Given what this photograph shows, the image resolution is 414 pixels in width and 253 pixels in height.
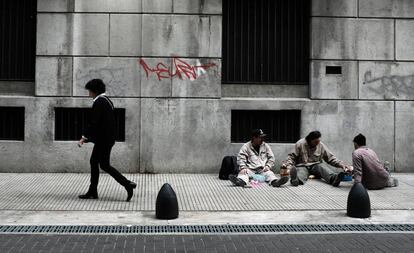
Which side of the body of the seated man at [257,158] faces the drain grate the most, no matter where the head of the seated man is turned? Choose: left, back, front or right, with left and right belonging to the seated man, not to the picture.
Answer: front

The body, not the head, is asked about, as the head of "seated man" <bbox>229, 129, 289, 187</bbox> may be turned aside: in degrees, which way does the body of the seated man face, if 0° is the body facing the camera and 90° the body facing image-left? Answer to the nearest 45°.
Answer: approximately 0°

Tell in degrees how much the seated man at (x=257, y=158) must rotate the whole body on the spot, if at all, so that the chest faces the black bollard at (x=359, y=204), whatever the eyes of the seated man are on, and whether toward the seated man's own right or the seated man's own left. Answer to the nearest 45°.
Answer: approximately 45° to the seated man's own left

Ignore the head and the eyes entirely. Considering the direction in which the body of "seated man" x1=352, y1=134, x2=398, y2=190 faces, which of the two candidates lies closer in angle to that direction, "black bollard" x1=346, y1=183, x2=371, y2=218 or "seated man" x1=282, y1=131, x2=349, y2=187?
the seated man
